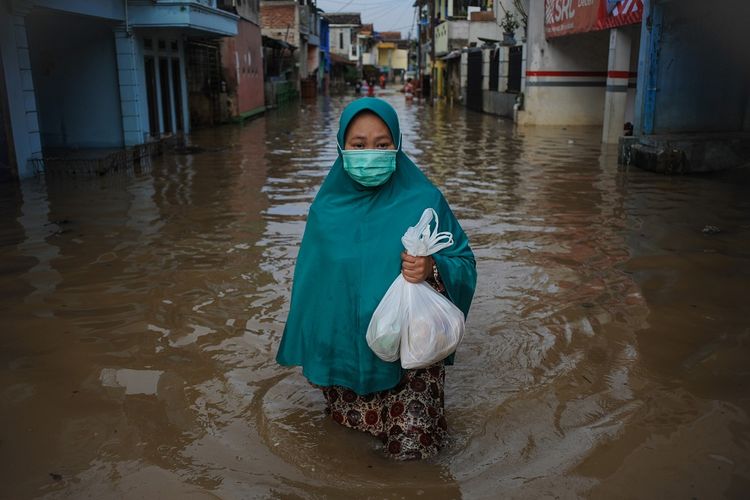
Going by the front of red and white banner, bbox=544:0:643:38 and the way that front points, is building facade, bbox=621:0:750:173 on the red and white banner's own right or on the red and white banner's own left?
on the red and white banner's own left

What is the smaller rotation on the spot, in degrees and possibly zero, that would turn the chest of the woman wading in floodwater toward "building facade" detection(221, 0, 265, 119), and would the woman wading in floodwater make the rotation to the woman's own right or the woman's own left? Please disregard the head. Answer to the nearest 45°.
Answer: approximately 180°

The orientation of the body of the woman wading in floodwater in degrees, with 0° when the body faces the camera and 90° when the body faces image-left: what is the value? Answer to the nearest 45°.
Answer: approximately 0°

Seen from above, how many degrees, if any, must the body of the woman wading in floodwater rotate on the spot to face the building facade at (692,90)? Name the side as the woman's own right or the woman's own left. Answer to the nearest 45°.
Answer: approximately 135° to the woman's own left

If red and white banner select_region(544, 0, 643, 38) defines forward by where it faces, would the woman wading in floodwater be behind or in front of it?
in front

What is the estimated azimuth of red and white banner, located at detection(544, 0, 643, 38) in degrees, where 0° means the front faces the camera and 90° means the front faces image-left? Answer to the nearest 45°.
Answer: approximately 45°

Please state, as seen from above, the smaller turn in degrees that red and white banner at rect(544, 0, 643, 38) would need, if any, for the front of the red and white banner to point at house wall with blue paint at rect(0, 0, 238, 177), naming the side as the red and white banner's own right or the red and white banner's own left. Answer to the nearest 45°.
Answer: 0° — it already faces it
